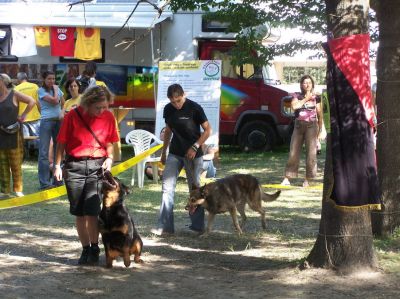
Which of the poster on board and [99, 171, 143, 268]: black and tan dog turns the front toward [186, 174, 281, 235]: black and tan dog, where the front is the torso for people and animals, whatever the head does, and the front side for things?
the poster on board

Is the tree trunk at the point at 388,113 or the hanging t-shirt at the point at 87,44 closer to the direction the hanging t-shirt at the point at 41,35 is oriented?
the tree trunk

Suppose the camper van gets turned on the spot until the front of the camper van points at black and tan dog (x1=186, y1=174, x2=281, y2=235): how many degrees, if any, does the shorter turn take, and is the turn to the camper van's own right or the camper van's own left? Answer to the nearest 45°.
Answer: approximately 90° to the camper van's own right

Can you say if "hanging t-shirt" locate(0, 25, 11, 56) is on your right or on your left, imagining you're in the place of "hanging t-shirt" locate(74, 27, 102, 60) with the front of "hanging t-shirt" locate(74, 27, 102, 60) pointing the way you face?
on your right

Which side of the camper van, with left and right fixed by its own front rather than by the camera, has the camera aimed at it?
right

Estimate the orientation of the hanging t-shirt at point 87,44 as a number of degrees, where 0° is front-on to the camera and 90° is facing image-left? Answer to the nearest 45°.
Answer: approximately 0°

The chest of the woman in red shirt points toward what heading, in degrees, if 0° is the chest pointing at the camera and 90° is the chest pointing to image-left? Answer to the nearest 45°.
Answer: approximately 0°

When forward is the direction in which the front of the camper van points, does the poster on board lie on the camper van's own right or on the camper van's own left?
on the camper van's own right
